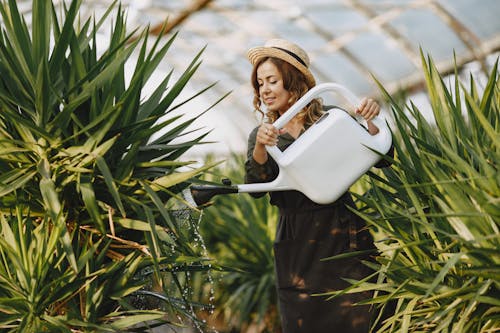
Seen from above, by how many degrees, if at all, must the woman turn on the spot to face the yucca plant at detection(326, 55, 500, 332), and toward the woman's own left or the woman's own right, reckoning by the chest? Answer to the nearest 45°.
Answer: approximately 90° to the woman's own left

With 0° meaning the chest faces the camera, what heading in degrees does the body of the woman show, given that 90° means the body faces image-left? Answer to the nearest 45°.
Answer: approximately 45°

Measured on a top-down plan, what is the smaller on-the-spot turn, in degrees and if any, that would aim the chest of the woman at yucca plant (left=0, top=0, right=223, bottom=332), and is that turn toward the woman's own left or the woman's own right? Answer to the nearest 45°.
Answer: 0° — they already face it

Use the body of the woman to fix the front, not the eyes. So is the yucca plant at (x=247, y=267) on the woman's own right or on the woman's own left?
on the woman's own right
